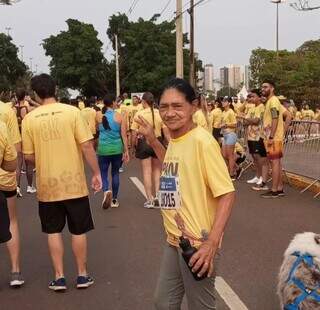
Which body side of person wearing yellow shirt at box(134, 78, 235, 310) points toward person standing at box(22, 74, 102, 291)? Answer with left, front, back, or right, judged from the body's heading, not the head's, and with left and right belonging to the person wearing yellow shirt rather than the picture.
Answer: right

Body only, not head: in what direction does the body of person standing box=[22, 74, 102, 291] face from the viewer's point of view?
away from the camera

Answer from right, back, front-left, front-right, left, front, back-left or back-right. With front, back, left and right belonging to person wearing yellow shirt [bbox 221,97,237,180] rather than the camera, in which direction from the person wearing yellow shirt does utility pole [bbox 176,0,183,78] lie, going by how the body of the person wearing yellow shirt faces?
right

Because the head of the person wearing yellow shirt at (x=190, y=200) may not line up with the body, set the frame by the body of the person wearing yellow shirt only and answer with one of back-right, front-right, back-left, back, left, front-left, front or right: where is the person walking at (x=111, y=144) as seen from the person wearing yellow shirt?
back-right

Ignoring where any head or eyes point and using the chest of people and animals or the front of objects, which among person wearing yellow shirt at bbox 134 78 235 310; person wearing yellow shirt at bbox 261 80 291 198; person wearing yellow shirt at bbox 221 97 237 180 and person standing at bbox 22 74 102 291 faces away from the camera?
the person standing

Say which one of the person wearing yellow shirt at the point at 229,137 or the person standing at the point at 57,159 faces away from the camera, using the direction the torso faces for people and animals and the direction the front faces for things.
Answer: the person standing

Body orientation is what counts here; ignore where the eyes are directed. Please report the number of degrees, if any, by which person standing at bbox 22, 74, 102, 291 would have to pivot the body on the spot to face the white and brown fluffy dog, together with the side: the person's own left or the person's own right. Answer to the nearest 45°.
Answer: approximately 135° to the person's own right

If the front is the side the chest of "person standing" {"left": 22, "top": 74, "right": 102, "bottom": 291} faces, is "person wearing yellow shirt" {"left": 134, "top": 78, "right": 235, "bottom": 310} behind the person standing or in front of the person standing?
behind

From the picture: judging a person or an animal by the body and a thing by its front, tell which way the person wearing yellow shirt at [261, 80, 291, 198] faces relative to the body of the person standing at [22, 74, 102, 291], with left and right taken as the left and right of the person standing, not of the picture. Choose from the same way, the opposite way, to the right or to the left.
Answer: to the left

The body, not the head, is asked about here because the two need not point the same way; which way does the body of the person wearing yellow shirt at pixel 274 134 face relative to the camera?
to the viewer's left
